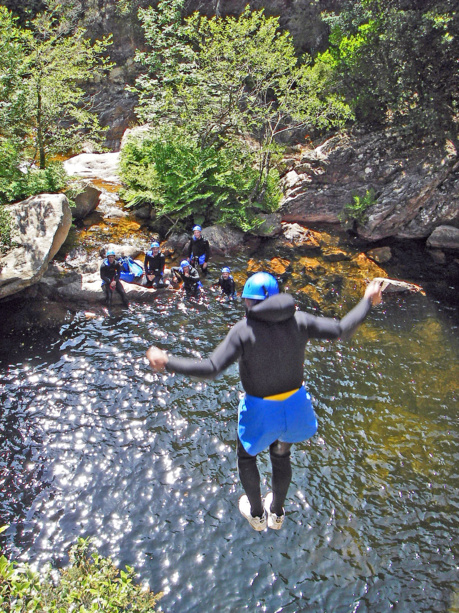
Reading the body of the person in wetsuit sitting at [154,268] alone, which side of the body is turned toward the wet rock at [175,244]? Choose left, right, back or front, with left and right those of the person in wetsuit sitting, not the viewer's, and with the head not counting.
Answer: back

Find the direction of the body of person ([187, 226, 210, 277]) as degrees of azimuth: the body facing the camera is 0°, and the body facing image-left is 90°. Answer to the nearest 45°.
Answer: approximately 0°

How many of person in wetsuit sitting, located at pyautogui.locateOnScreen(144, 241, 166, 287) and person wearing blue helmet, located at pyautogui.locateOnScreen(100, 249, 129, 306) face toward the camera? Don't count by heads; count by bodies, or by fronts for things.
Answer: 2

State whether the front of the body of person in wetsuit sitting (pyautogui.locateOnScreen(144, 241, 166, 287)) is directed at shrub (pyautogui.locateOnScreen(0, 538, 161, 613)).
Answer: yes

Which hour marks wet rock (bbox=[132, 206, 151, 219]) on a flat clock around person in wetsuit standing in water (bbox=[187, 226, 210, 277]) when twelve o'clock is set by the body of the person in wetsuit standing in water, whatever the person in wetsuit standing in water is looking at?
The wet rock is roughly at 5 o'clock from the person in wetsuit standing in water.

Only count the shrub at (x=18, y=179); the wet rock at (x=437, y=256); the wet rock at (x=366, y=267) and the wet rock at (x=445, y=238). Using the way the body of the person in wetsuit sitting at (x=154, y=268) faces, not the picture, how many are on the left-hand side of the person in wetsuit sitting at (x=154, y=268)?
3

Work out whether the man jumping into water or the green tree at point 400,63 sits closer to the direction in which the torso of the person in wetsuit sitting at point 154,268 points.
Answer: the man jumping into water

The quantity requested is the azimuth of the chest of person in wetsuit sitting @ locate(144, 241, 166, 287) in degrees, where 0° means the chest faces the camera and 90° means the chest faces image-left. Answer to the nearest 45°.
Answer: approximately 0°

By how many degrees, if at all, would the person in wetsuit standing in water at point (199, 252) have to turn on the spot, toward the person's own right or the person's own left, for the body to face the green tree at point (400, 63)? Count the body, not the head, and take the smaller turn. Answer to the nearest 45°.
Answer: approximately 135° to the person's own left
